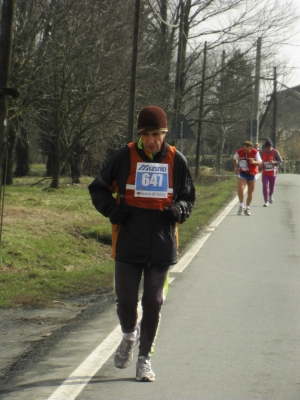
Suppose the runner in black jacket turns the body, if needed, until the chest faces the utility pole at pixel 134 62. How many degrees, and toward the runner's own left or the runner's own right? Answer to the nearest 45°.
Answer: approximately 180°

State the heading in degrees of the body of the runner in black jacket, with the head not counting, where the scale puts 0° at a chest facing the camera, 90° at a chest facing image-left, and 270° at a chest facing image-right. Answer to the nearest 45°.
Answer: approximately 0°

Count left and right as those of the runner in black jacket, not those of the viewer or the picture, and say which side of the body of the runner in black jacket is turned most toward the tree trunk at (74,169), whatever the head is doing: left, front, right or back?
back

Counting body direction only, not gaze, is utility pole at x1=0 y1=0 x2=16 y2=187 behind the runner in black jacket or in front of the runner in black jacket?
behind

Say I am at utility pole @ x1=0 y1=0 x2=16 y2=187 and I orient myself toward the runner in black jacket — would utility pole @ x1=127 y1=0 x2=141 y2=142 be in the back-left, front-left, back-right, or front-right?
back-left
